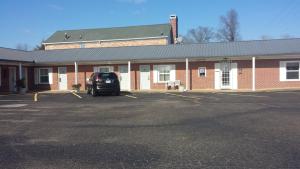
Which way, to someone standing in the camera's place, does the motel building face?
facing the viewer

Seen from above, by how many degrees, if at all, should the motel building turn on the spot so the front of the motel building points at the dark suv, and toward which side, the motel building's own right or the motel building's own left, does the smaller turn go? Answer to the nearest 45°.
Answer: approximately 45° to the motel building's own right
